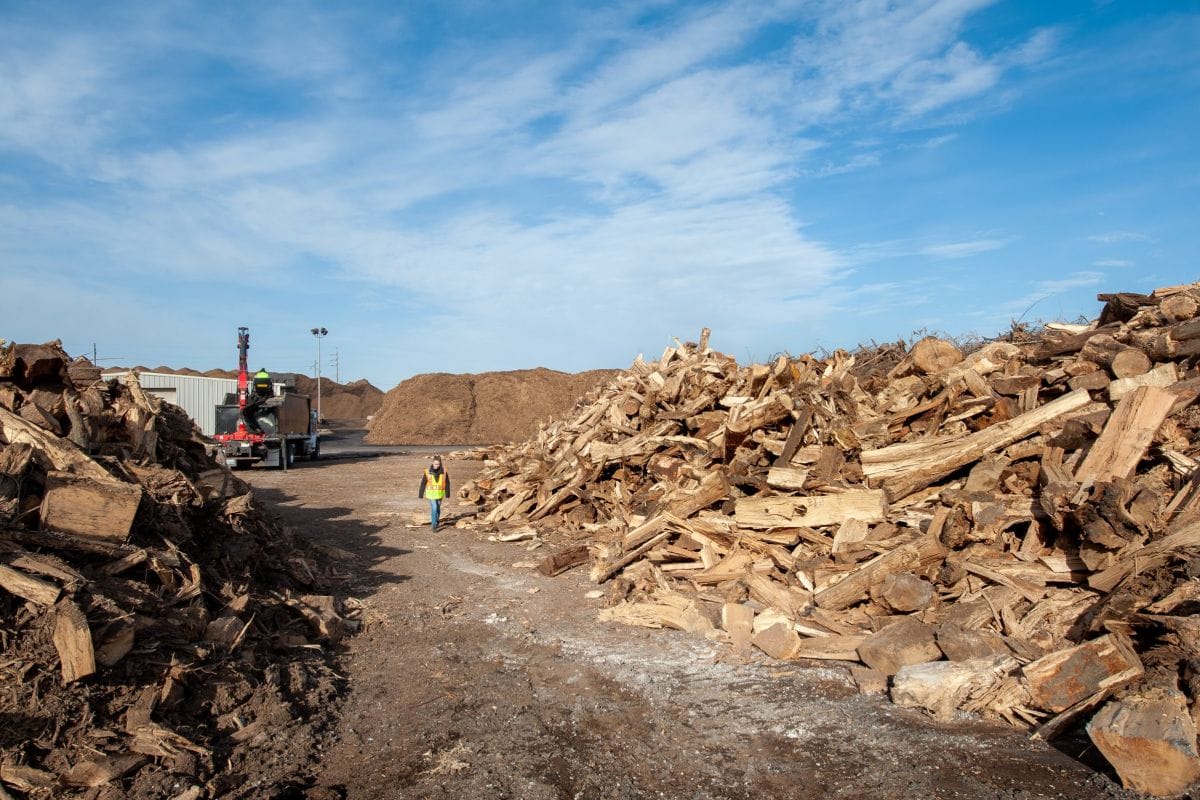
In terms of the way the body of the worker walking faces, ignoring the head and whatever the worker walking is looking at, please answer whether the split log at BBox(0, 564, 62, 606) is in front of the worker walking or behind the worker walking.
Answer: in front

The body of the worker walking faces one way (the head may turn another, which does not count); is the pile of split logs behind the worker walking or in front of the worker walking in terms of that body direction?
in front

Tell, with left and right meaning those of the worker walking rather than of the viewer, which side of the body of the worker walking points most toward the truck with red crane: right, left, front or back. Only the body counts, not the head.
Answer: back

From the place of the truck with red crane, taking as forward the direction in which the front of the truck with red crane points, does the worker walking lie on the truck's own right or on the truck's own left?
on the truck's own right

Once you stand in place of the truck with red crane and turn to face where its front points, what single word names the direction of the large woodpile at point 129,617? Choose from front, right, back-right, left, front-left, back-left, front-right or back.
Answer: back-right

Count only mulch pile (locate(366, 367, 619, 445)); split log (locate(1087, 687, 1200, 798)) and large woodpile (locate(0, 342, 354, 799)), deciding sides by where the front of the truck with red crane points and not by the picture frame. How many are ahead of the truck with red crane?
1

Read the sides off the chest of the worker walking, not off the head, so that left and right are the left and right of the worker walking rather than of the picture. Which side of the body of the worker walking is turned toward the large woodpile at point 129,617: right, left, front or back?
front

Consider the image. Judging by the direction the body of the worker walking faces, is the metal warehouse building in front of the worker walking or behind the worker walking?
behind

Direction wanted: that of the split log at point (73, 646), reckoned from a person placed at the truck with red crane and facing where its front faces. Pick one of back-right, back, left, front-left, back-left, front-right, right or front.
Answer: back-right

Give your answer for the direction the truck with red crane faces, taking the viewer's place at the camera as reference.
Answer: facing away from the viewer and to the right of the viewer

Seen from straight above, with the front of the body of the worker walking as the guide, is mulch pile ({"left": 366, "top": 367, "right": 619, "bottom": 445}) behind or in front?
behind

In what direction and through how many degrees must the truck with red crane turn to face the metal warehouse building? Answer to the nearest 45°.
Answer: approximately 45° to its left

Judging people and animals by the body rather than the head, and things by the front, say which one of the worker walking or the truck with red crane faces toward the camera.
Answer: the worker walking

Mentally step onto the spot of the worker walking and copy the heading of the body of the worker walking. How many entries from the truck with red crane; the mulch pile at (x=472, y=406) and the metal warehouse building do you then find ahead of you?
0

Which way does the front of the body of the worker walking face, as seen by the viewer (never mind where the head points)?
toward the camera

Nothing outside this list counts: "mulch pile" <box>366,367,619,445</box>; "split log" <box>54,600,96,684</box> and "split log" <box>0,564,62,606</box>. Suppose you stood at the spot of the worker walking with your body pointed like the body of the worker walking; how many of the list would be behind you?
1

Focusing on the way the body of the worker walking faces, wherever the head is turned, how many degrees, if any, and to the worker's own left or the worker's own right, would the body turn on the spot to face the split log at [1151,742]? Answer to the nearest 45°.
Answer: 0° — they already face it

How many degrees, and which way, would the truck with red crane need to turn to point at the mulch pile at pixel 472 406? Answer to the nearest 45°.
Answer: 0° — it already faces it
